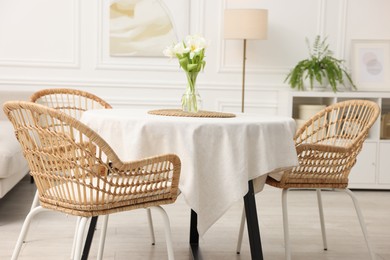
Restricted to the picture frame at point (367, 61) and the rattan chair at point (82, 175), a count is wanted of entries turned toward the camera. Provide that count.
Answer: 1

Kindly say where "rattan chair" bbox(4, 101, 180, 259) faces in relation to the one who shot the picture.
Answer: facing away from the viewer and to the right of the viewer

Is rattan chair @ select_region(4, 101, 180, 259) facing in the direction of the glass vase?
yes

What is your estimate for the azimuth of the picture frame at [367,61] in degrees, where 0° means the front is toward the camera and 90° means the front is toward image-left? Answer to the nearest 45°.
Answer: approximately 0°

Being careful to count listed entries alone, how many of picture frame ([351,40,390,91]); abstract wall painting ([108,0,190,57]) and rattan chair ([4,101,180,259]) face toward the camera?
2

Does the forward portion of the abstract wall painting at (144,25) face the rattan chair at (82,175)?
yes

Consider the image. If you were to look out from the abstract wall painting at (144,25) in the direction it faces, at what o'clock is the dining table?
The dining table is roughly at 12 o'clock from the abstract wall painting.

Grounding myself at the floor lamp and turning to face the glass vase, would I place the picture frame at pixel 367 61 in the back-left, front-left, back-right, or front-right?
back-left

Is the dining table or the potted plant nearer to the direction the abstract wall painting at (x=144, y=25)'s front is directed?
the dining table
